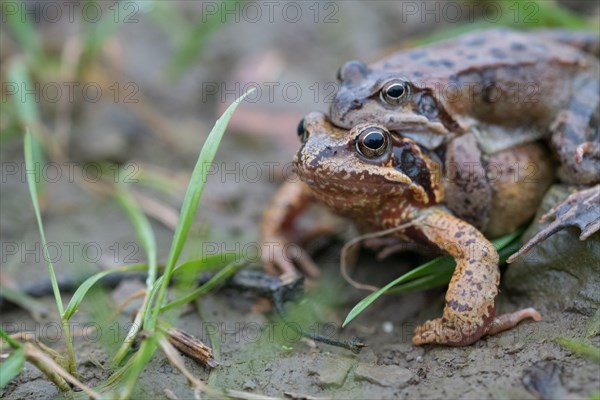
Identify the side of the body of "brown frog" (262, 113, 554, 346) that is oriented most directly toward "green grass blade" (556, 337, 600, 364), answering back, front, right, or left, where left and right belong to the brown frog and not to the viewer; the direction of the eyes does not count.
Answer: left

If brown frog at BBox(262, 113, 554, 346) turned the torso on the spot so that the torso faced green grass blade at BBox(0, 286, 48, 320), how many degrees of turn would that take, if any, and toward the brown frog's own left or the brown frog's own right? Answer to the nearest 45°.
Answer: approximately 45° to the brown frog's own right

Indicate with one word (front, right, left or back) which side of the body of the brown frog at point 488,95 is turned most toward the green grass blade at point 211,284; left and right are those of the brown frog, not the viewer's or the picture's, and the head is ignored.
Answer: front

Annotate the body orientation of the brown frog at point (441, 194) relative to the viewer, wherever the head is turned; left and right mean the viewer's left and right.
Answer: facing the viewer and to the left of the viewer

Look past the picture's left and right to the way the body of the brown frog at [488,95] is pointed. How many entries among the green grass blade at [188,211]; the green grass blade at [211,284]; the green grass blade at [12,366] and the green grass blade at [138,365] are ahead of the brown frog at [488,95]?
4

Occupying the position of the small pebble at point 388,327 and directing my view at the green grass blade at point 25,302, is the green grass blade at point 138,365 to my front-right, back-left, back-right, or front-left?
front-left
